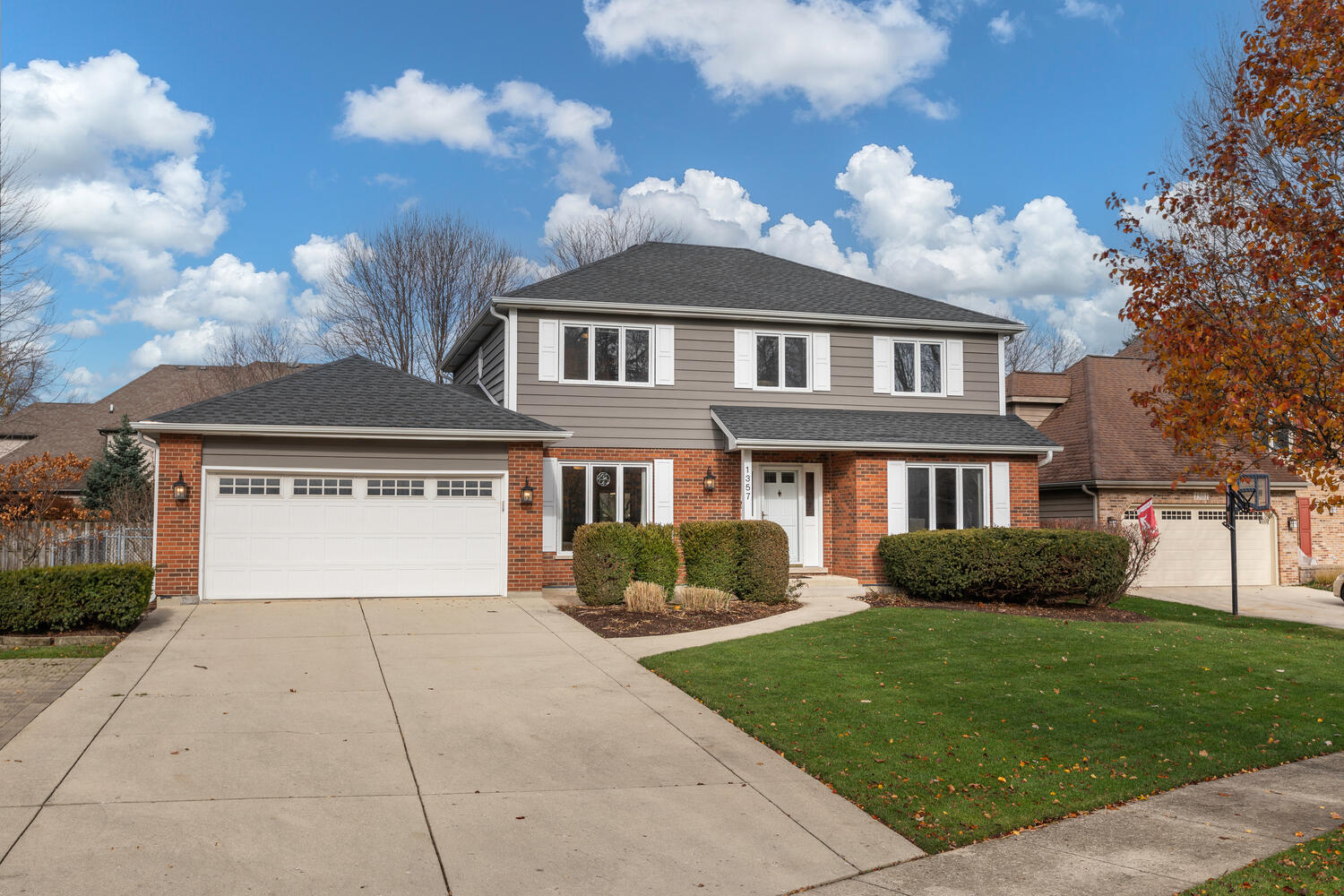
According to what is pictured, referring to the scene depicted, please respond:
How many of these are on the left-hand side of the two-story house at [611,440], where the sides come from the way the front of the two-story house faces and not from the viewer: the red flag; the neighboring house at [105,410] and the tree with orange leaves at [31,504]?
1

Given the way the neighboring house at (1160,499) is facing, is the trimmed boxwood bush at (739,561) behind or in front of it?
in front

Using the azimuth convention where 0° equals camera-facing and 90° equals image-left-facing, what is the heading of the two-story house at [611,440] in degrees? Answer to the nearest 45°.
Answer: approximately 0°

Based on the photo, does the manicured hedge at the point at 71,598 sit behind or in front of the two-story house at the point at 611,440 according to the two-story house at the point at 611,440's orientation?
in front

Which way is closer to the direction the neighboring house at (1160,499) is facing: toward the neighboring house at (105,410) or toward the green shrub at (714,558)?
the green shrub

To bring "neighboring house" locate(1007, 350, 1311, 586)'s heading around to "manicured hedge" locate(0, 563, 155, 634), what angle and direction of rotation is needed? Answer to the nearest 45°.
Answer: approximately 45° to its right

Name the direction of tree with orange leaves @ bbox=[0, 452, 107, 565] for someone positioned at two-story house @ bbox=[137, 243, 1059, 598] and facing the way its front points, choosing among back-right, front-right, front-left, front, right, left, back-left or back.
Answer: right

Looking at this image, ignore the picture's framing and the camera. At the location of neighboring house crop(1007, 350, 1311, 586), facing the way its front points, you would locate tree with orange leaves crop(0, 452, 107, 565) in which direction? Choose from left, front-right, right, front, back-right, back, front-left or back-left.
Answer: front-right

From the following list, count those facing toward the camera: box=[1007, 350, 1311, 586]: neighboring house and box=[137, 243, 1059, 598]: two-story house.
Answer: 2

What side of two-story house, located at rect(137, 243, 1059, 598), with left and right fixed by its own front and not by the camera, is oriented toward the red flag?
left

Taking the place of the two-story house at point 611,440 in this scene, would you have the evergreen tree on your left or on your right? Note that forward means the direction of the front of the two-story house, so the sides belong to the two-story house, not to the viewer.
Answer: on your right

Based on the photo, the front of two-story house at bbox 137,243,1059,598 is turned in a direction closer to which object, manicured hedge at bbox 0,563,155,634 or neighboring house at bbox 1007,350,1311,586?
the manicured hedge

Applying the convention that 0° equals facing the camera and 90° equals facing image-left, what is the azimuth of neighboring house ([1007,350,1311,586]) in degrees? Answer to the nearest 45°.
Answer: approximately 0°
